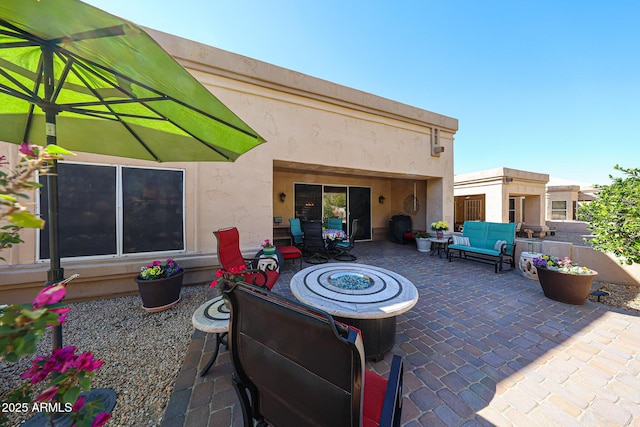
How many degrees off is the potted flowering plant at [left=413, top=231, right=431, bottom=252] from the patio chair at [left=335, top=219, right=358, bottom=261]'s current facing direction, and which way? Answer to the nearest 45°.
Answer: approximately 135° to its right

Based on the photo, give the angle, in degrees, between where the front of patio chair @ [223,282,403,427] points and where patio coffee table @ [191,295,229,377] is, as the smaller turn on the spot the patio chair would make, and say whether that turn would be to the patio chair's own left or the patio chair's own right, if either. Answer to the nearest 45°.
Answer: approximately 90° to the patio chair's own left

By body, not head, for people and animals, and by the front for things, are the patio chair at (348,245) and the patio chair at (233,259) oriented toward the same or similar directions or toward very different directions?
very different directions

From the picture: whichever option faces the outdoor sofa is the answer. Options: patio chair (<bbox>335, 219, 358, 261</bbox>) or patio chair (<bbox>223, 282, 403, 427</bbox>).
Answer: patio chair (<bbox>223, 282, 403, 427</bbox>)

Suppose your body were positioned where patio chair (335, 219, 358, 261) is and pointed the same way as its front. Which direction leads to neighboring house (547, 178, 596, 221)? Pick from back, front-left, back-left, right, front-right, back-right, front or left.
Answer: back-right

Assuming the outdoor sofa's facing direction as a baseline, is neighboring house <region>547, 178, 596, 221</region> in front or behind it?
behind

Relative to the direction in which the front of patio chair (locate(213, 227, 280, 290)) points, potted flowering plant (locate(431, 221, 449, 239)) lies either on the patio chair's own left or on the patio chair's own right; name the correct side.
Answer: on the patio chair's own left

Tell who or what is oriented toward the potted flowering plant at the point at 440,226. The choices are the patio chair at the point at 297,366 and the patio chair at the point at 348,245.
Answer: the patio chair at the point at 297,366

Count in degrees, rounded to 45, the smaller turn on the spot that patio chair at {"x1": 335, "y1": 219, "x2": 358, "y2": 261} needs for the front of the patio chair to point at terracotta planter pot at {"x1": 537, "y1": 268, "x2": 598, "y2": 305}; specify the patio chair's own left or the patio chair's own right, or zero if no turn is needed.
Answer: approximately 135° to the patio chair's own left

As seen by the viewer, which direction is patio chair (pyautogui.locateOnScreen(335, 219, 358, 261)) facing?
to the viewer's left

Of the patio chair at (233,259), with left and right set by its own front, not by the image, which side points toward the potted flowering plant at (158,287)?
back
